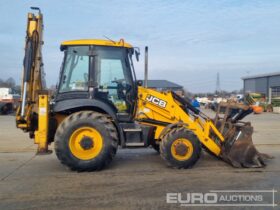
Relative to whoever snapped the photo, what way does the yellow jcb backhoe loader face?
facing to the right of the viewer
